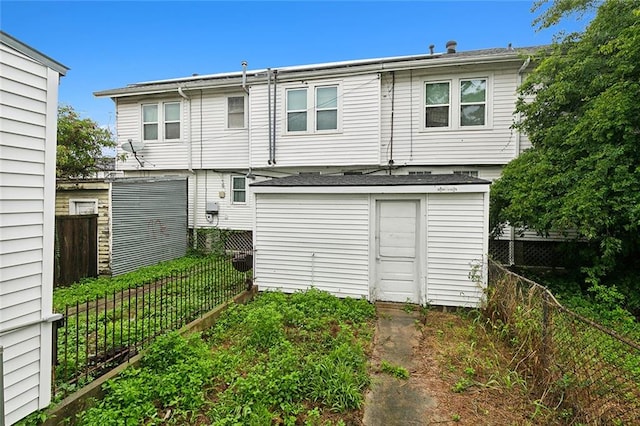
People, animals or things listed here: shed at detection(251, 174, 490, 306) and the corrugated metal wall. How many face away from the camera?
0

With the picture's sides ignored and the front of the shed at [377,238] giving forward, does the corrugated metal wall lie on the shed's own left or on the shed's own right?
on the shed's own right

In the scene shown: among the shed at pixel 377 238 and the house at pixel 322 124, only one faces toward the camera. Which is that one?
the shed

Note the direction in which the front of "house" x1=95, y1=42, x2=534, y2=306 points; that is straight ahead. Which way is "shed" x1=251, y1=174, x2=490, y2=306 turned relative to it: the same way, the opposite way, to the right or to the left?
the opposite way

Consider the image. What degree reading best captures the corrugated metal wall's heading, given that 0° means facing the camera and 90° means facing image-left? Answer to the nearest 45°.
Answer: approximately 315°

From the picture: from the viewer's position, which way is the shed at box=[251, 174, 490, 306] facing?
facing the viewer

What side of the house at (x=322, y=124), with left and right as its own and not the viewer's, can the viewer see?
back

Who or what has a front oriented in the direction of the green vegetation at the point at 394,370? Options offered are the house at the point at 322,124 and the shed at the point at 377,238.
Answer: the shed

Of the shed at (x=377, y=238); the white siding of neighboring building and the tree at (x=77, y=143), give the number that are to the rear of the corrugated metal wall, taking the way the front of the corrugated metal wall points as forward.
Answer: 1

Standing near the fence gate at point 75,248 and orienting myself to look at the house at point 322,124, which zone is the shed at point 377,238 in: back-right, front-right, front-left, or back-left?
front-right

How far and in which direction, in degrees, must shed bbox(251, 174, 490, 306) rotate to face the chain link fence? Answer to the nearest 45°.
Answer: approximately 45° to its left

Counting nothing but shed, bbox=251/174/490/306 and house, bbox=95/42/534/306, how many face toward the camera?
1

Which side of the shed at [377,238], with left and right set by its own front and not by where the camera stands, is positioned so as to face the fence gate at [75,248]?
right
